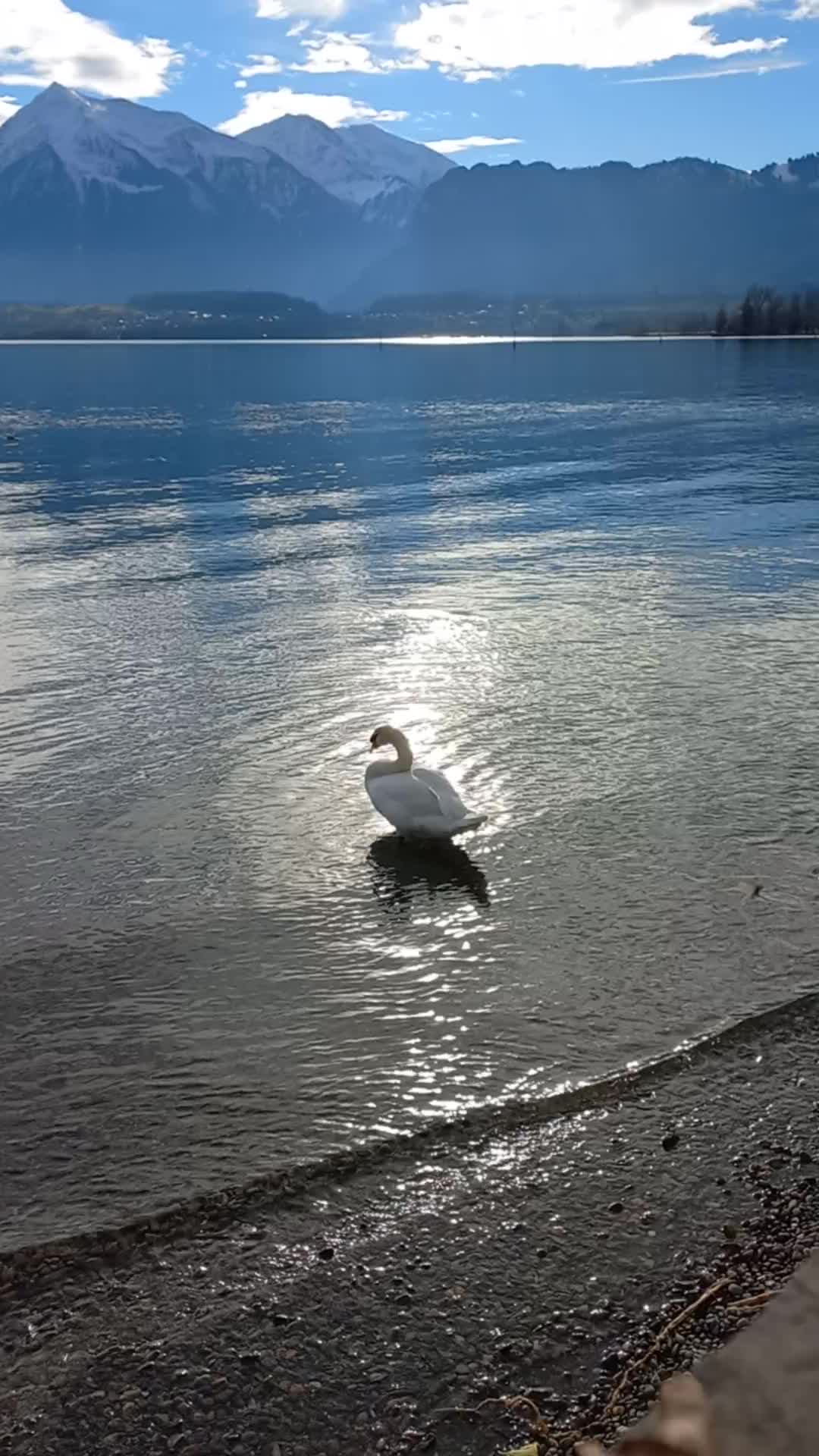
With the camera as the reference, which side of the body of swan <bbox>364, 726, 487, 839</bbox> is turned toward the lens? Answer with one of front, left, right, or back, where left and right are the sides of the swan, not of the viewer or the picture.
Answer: left
